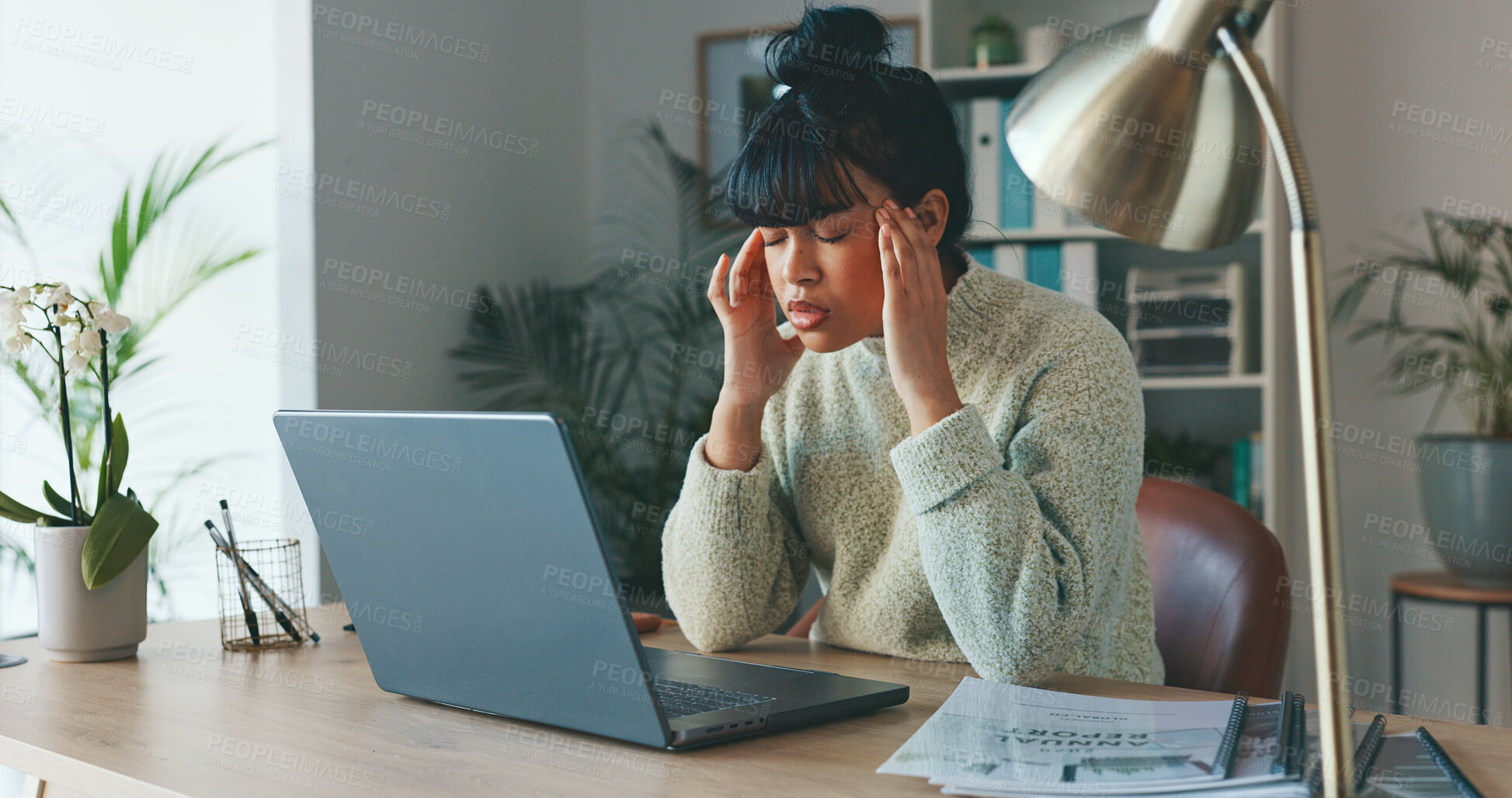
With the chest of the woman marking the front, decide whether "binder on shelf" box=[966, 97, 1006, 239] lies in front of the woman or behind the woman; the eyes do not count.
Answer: behind

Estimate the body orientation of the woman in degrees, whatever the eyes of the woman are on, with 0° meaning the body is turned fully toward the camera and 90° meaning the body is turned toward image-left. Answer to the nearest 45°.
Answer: approximately 45°

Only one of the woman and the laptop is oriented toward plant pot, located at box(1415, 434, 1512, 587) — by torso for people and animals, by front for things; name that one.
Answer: the laptop

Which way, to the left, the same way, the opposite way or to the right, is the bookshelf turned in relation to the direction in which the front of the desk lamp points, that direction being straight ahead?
to the left

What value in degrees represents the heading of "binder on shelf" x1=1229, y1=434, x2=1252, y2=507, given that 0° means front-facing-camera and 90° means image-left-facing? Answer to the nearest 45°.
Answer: approximately 0°

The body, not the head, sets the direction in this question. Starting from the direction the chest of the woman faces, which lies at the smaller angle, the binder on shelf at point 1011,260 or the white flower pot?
the white flower pot

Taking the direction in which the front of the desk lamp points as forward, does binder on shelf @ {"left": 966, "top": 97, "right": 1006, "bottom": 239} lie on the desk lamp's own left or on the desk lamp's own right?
on the desk lamp's own right

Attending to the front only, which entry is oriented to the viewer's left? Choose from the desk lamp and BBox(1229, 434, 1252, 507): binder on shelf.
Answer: the desk lamp

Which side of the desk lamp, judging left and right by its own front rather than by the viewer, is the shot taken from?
left

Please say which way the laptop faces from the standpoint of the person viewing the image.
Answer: facing away from the viewer and to the right of the viewer
